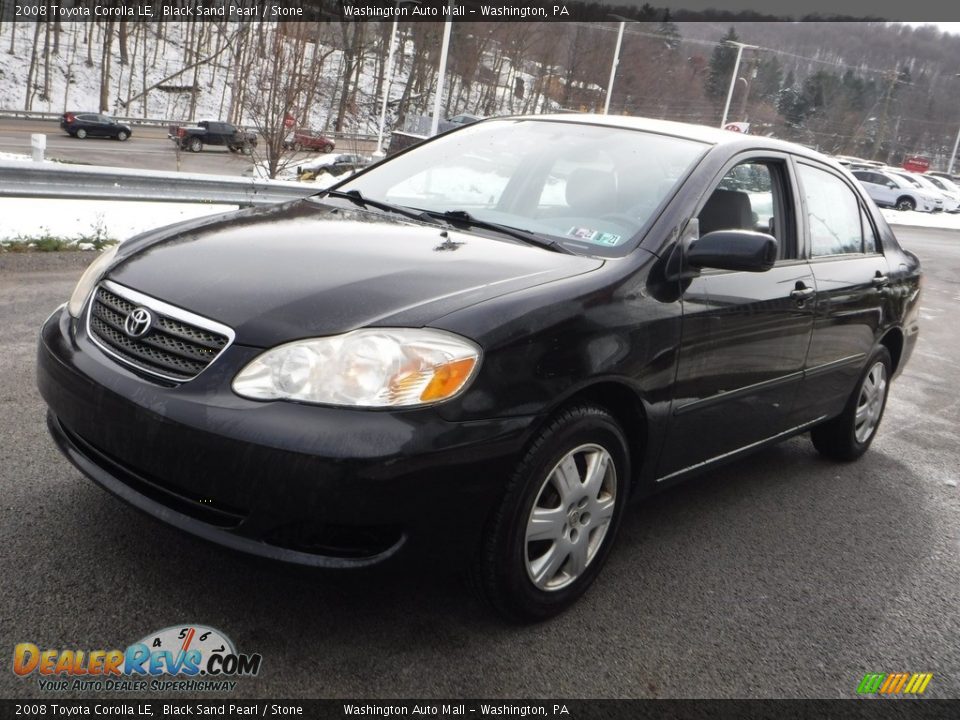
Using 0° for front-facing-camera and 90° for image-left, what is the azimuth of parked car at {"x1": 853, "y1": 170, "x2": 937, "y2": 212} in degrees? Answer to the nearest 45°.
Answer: approximately 315°

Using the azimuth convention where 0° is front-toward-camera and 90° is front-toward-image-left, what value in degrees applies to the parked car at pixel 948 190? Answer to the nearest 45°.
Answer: approximately 315°

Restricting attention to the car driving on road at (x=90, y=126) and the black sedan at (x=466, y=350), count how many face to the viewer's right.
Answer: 1

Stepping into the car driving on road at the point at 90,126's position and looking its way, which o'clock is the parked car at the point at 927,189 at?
the parked car at the point at 927,189 is roughly at 1 o'clock from the car driving on road at the point at 90,126.

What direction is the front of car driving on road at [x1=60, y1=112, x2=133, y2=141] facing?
to the viewer's right

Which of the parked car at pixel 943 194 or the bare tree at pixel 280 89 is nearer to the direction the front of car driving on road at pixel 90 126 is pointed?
the parked car

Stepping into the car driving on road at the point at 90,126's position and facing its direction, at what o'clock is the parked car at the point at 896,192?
the parked car at the point at 896,192 is roughly at 1 o'clock from the car driving on road at the point at 90,126.
